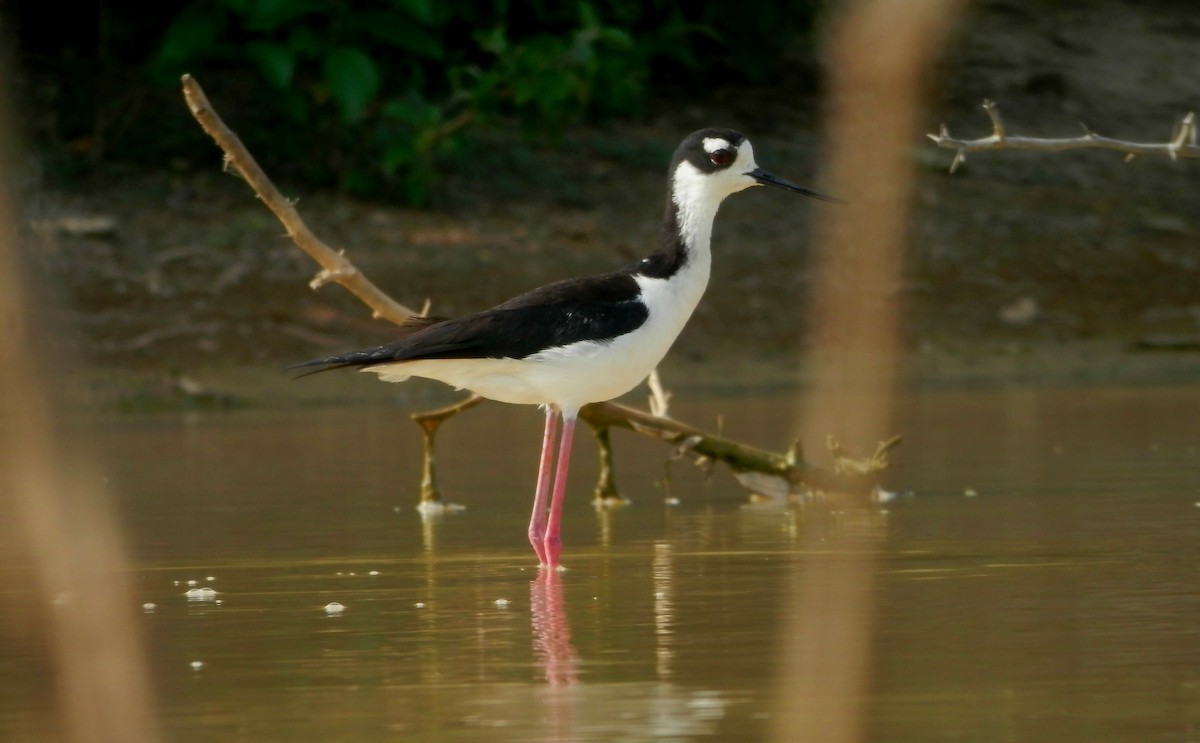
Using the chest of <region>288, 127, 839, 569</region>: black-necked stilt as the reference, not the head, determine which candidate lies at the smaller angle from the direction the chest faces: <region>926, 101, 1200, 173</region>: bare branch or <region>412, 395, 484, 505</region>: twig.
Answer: the bare branch

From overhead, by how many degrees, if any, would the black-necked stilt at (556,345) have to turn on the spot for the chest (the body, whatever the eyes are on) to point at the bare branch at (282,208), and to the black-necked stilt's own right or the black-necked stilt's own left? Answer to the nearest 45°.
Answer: approximately 135° to the black-necked stilt's own left

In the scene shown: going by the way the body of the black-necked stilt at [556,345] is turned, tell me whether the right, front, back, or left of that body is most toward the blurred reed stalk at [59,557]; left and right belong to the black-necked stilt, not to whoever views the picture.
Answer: right

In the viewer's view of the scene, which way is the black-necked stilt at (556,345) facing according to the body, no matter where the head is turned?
to the viewer's right

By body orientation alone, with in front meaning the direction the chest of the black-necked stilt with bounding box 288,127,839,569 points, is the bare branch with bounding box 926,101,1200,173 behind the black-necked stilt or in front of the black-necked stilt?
in front

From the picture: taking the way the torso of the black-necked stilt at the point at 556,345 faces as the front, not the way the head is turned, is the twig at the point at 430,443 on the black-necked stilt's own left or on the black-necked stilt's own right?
on the black-necked stilt's own left
